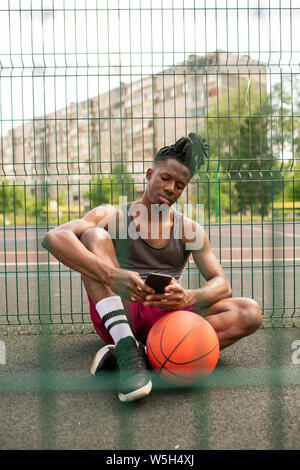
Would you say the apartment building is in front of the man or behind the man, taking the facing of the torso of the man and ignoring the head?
behind

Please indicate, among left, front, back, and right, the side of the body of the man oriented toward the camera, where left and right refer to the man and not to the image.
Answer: front

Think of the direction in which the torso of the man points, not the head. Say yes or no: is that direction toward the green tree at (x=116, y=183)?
no
